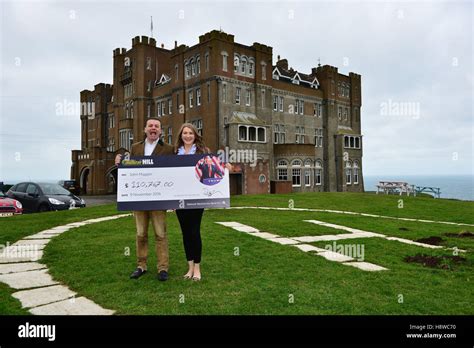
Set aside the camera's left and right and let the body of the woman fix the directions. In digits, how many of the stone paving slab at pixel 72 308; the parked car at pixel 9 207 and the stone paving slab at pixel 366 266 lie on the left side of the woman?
1

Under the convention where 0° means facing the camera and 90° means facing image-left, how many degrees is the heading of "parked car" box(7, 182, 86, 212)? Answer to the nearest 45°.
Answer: approximately 315°

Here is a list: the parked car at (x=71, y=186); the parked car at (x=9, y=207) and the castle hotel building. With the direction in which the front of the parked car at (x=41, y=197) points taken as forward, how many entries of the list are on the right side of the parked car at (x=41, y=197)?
1

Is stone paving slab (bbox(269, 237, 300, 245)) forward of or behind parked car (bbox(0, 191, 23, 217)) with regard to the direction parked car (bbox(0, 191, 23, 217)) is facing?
forward

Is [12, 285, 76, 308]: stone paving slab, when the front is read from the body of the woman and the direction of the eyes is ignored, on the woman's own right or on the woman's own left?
on the woman's own right

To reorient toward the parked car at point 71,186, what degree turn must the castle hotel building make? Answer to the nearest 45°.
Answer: approximately 45° to its right

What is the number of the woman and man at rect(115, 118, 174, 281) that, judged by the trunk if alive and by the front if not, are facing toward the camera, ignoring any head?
2

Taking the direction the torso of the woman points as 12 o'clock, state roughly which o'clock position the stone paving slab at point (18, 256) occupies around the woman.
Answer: The stone paving slab is roughly at 4 o'clock from the woman.

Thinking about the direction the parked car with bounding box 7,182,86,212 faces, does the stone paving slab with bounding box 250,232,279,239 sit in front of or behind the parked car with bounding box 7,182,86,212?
in front

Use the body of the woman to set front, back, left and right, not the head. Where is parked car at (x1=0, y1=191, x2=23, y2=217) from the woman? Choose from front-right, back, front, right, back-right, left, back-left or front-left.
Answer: back-right

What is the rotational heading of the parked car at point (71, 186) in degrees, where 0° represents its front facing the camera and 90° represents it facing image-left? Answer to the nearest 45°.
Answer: approximately 315°

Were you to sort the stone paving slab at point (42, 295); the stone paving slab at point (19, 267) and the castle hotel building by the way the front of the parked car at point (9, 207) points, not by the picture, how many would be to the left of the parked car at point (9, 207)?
1
